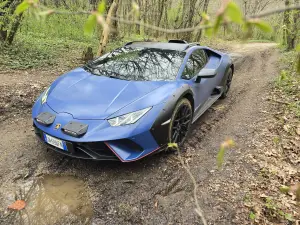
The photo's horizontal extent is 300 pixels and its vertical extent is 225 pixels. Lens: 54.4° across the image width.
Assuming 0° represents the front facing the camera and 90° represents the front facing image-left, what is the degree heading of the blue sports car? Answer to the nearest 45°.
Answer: approximately 45°

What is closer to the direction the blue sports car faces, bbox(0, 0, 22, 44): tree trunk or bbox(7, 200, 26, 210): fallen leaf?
the fallen leaf

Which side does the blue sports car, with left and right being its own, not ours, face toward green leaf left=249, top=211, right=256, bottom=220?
left

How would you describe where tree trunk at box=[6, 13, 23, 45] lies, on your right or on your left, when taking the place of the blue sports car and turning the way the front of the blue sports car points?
on your right

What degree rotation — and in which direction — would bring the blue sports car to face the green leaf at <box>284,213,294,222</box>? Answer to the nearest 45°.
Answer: approximately 90° to its left

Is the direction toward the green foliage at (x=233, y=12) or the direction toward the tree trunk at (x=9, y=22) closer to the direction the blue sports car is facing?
the green foliage
